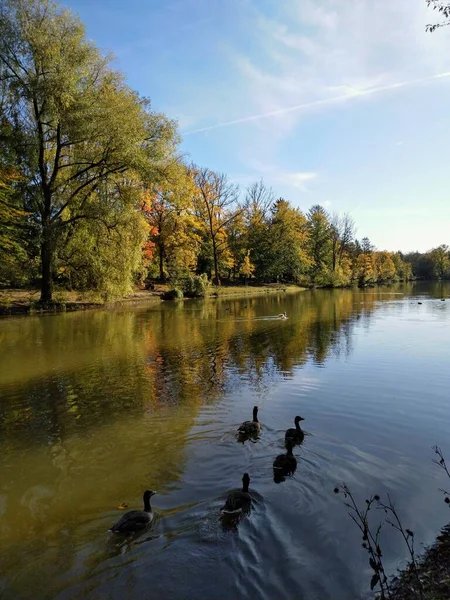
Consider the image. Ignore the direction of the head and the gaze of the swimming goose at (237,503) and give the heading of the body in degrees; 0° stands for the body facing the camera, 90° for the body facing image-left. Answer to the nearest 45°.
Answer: approximately 225°

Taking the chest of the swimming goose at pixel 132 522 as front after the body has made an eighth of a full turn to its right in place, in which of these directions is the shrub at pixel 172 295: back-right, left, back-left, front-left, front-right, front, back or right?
back-left

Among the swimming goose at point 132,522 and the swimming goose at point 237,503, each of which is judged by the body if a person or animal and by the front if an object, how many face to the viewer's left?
0

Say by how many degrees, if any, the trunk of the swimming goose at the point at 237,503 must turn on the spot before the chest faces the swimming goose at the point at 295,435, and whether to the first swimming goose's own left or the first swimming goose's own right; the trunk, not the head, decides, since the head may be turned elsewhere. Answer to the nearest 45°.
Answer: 0° — it already faces it

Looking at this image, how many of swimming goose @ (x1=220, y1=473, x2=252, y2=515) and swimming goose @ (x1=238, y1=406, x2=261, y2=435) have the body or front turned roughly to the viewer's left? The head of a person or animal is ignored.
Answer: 0

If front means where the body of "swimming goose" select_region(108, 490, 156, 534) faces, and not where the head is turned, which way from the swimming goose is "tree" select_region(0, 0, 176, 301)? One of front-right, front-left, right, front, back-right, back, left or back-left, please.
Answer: left

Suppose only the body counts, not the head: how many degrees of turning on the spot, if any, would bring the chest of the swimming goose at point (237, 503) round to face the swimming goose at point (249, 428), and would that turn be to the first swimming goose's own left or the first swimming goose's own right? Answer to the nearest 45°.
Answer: approximately 45° to the first swimming goose's own left

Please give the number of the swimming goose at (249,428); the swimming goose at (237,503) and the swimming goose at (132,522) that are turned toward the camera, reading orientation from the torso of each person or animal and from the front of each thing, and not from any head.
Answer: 0

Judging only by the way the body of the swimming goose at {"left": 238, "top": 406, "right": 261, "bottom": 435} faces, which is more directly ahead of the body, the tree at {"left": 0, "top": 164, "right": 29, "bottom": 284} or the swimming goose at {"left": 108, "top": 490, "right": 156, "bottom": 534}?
the tree

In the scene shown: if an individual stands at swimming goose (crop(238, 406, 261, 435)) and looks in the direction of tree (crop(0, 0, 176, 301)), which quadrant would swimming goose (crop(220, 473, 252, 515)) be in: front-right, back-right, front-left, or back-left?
back-left

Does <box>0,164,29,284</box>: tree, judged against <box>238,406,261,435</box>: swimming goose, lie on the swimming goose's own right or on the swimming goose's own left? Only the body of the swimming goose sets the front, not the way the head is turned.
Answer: on the swimming goose's own left

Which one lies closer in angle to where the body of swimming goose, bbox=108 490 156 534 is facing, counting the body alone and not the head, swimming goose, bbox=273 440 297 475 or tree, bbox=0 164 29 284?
the swimming goose

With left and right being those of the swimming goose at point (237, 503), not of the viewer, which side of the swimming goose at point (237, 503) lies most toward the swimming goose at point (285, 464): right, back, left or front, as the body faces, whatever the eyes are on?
front

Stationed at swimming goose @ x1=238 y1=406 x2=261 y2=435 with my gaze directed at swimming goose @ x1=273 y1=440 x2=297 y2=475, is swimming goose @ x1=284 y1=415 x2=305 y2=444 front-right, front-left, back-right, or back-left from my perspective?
front-left

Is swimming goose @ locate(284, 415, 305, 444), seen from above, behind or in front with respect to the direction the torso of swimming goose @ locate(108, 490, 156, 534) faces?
in front

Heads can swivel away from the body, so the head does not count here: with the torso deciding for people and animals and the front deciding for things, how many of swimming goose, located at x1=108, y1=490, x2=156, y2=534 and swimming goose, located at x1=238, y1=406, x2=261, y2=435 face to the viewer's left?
0
